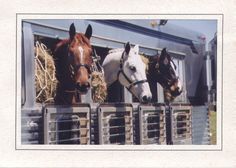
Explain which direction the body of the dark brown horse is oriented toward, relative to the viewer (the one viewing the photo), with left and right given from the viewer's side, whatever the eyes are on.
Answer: facing the viewer and to the right of the viewer

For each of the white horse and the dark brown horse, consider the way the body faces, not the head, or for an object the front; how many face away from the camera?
0

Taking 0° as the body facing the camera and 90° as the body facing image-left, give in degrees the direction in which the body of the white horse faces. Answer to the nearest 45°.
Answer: approximately 315°
